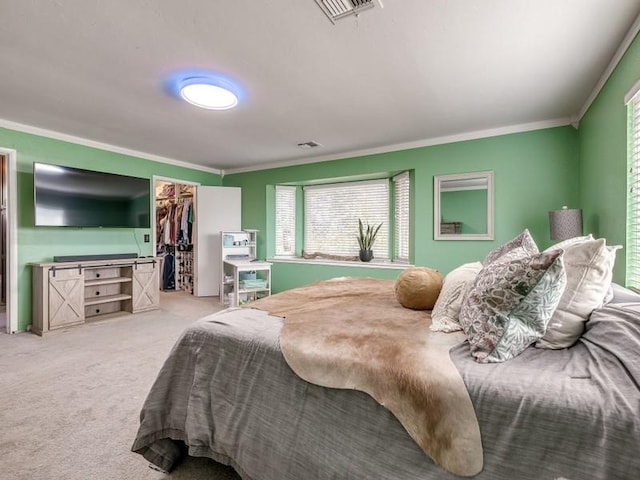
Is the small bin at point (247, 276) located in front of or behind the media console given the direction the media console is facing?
in front

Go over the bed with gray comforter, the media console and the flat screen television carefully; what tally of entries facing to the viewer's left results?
1

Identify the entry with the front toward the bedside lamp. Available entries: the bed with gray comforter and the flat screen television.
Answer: the flat screen television

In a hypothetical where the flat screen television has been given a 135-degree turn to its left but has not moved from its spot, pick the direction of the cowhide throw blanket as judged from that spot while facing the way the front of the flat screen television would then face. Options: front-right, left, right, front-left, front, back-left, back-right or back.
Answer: back

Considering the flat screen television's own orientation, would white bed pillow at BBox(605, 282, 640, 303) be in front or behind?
in front

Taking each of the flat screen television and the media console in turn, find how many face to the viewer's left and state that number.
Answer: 0

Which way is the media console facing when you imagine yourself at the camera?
facing the viewer and to the right of the viewer

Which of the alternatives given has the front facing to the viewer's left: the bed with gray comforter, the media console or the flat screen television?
the bed with gray comforter

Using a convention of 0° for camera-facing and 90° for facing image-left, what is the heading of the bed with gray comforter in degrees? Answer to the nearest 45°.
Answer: approximately 90°

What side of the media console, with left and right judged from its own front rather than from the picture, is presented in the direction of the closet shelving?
left

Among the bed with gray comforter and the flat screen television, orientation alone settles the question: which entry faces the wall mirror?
the flat screen television

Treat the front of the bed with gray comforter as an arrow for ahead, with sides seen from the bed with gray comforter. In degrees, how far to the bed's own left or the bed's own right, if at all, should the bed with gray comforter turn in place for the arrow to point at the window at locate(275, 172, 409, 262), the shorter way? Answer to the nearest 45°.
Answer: approximately 90° to the bed's own right

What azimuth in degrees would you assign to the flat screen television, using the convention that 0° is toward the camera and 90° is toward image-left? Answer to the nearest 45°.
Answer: approximately 315°

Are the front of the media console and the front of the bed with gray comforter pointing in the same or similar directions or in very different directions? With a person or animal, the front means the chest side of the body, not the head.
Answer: very different directions

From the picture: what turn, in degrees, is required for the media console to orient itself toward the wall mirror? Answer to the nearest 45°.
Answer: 0° — it already faces it

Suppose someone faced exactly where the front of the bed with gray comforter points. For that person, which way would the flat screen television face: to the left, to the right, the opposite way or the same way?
the opposite way

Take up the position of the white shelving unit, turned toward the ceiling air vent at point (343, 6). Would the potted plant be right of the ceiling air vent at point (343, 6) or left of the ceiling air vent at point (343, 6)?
left
